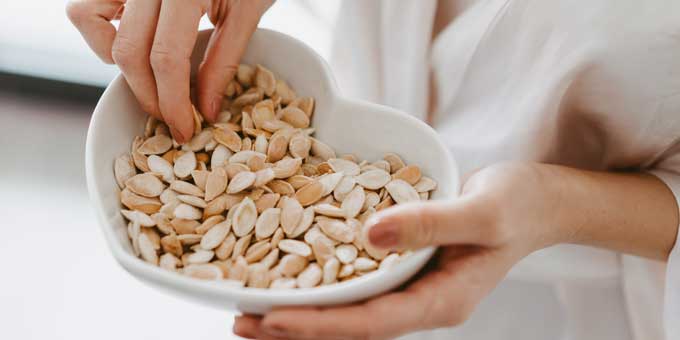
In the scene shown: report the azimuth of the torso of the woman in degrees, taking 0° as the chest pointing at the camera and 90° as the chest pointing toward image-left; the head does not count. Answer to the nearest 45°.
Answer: approximately 45°
